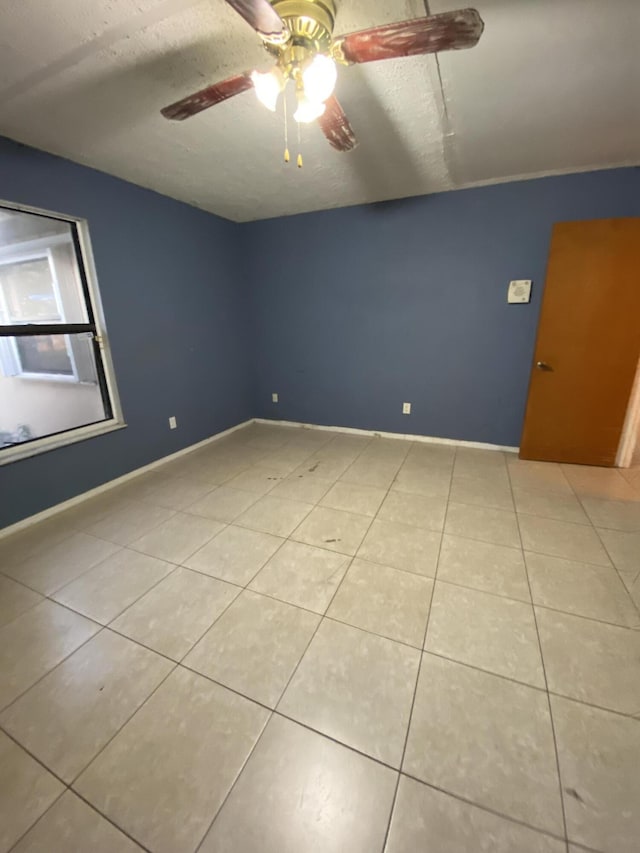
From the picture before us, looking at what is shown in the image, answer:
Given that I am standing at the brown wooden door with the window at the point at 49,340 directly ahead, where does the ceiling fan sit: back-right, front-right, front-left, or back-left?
front-left

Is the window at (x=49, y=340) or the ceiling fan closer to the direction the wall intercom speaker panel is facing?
the ceiling fan

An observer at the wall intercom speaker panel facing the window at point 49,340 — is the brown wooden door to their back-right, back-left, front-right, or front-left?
back-left

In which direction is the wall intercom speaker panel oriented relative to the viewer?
toward the camera

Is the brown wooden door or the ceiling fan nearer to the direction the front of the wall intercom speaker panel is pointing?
the ceiling fan

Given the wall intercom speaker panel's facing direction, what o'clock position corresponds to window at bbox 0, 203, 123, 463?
The window is roughly at 2 o'clock from the wall intercom speaker panel.

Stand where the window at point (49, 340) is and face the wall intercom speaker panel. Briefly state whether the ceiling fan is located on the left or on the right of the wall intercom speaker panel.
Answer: right

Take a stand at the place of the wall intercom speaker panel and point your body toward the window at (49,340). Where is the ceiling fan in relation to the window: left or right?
left

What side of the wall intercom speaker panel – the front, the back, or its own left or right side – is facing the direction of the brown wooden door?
left

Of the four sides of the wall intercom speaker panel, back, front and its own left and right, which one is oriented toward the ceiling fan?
front
